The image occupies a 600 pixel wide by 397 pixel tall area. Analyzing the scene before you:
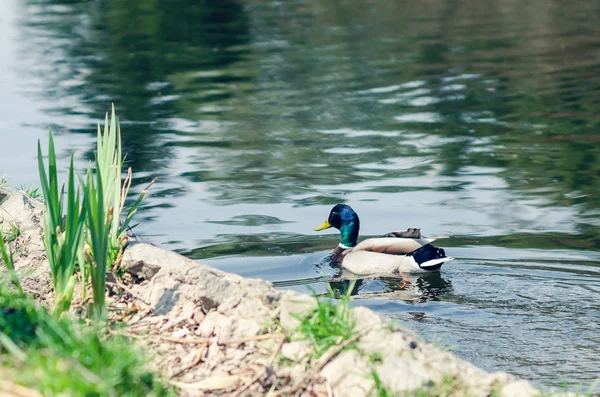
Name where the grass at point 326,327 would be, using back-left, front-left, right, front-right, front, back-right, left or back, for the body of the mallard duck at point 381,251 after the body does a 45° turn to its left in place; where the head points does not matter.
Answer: front-left

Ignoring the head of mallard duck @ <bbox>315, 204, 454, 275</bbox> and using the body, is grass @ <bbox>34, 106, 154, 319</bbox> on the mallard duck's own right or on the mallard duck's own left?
on the mallard duck's own left

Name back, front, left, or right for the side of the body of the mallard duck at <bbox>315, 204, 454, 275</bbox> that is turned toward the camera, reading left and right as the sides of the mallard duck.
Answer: left

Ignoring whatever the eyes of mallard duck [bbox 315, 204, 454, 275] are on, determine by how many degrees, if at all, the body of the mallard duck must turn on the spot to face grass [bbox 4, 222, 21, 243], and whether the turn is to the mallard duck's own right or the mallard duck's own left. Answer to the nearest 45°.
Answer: approximately 45° to the mallard duck's own left

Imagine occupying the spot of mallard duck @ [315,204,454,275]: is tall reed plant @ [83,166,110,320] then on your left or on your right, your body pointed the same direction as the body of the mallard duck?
on your left

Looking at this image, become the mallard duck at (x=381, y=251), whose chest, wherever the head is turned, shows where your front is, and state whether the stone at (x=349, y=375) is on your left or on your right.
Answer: on your left

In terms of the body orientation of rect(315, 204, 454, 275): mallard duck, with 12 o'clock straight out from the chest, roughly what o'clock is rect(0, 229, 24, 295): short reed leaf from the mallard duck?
The short reed leaf is roughly at 10 o'clock from the mallard duck.

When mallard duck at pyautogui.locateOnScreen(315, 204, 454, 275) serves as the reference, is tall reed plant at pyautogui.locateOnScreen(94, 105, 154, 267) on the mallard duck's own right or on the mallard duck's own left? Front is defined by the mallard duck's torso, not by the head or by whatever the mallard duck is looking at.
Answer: on the mallard duck's own left
